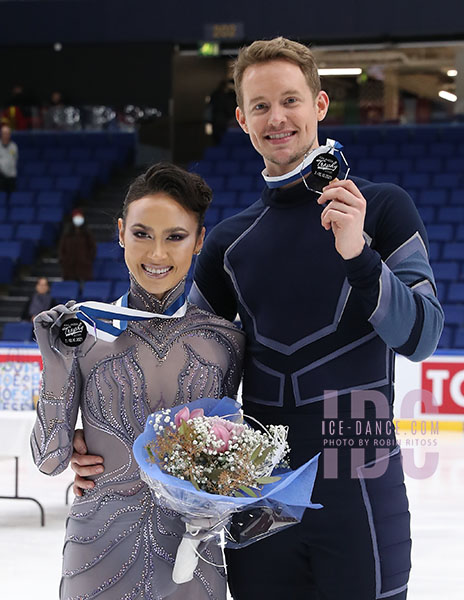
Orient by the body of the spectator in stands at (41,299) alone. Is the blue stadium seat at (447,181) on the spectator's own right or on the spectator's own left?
on the spectator's own left

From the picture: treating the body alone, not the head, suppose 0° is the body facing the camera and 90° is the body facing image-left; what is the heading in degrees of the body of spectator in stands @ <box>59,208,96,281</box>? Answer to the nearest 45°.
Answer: approximately 0°

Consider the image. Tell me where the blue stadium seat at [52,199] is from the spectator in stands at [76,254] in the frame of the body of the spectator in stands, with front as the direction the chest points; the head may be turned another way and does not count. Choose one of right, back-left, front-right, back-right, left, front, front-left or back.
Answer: back

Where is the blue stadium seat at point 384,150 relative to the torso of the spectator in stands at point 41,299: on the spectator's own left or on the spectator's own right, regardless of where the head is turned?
on the spectator's own left

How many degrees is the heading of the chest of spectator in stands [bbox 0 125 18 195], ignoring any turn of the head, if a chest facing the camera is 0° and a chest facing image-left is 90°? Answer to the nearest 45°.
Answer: approximately 0°

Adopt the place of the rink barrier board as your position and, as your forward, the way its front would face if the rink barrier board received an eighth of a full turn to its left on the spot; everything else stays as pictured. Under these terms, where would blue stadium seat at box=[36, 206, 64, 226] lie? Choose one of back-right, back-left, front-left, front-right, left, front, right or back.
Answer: back

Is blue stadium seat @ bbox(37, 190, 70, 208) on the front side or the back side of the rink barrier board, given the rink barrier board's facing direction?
on the back side

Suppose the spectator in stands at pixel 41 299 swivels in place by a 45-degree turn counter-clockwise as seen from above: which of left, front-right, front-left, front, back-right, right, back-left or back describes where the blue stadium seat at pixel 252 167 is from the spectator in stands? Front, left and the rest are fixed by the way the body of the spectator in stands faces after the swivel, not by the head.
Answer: left

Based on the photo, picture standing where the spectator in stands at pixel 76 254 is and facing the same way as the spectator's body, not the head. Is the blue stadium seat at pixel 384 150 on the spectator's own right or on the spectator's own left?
on the spectator's own left

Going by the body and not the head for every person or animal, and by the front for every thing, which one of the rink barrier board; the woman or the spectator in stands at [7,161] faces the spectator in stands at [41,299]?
the spectator in stands at [7,161]

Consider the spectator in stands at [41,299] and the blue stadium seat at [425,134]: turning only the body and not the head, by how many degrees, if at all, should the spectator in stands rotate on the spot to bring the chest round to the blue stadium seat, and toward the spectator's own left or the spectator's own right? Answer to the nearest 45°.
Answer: approximately 135° to the spectator's own left

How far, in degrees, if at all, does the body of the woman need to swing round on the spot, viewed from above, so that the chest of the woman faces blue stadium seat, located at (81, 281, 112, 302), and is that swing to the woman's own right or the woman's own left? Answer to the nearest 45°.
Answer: approximately 180°
